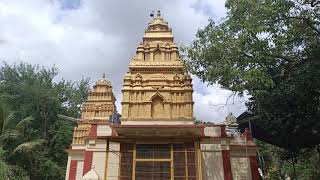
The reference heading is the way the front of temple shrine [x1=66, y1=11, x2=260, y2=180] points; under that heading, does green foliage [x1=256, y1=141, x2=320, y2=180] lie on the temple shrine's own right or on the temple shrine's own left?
on the temple shrine's own left

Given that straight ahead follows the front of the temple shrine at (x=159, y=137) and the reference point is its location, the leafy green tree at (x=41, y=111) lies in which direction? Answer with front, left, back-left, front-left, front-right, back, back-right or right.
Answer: back-right

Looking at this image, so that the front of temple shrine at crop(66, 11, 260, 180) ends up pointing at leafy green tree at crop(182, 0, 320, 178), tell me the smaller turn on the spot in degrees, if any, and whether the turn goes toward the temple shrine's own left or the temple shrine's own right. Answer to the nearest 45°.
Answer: approximately 45° to the temple shrine's own left

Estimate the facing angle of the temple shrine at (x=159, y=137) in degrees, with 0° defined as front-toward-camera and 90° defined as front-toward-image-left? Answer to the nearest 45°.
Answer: approximately 0°
